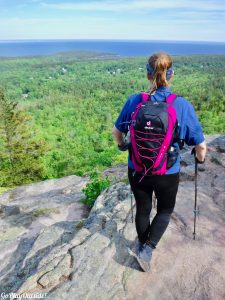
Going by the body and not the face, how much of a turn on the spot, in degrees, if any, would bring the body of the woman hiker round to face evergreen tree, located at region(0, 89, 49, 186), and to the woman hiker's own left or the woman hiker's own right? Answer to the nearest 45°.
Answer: approximately 45° to the woman hiker's own left

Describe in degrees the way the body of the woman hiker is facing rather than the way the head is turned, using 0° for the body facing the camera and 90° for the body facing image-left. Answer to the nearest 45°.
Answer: approximately 180°
